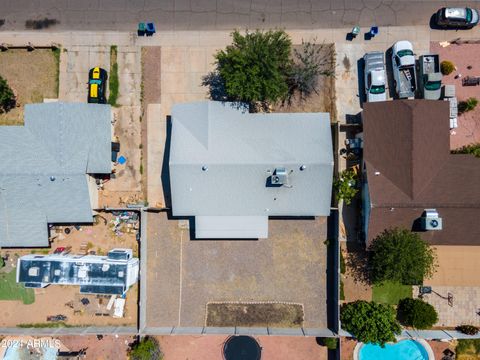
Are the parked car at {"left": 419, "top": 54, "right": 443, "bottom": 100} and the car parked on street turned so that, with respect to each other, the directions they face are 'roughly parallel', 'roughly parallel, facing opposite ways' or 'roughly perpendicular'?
roughly perpendicular

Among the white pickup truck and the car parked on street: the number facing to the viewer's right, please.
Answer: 1

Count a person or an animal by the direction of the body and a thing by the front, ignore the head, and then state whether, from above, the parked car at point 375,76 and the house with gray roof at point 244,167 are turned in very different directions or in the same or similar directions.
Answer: very different directions

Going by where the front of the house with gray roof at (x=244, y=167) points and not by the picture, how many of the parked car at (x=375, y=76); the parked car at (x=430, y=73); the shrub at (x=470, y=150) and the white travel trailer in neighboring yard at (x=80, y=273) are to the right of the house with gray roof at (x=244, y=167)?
3

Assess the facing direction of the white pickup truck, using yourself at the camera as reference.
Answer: facing away from the viewer

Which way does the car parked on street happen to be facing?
to the viewer's right
